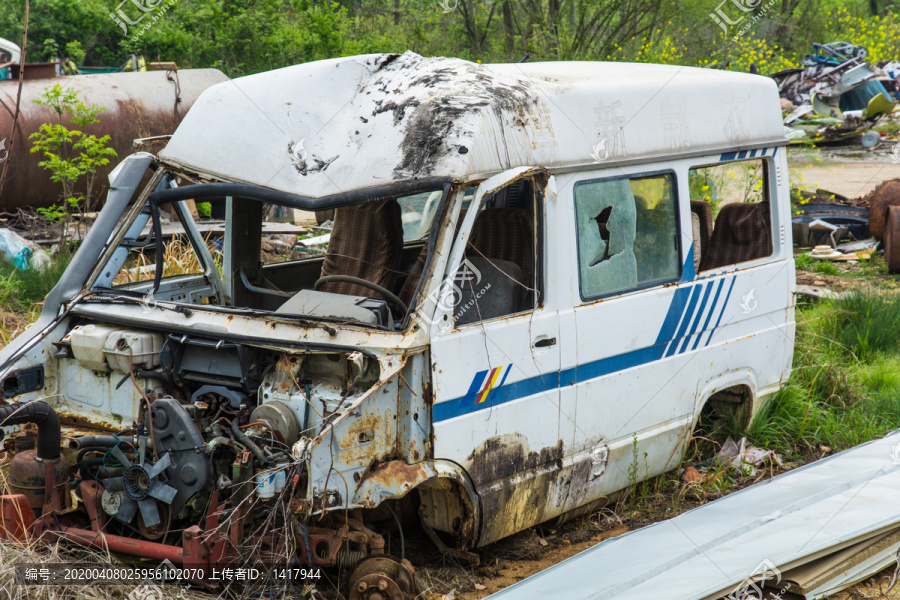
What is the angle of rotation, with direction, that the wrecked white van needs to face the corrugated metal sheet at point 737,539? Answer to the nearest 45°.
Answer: approximately 135° to its left

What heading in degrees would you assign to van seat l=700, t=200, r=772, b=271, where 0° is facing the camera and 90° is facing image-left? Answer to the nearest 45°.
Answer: approximately 45°

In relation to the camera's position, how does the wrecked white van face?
facing the viewer and to the left of the viewer

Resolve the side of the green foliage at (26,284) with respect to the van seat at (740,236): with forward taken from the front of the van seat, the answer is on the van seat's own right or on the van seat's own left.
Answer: on the van seat's own right
